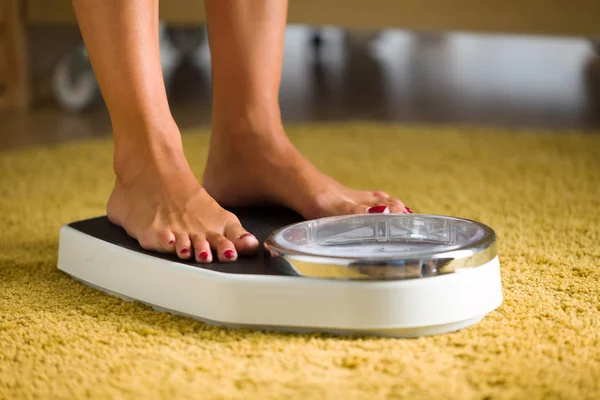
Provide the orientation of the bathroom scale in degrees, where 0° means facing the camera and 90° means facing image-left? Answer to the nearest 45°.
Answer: approximately 315°
